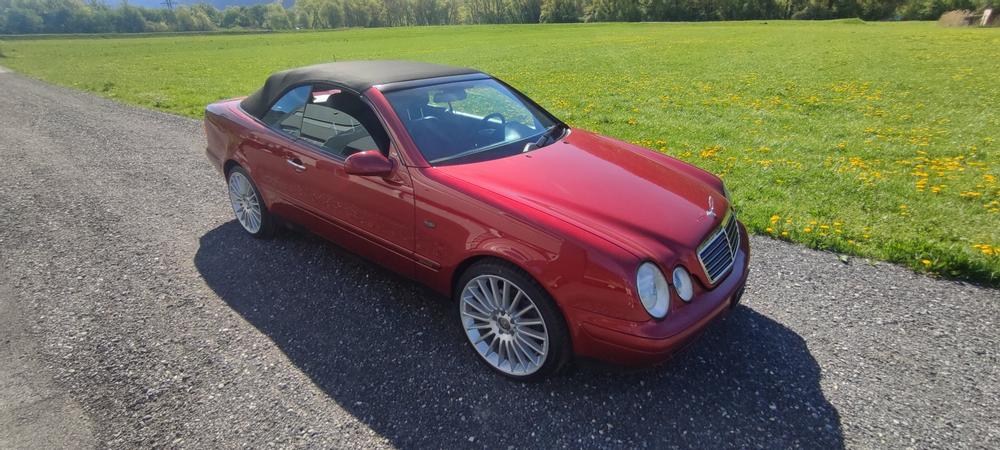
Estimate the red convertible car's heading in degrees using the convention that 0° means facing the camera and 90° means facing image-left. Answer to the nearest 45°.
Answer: approximately 315°

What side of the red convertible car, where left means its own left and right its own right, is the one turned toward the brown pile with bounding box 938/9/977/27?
left
